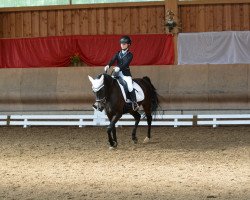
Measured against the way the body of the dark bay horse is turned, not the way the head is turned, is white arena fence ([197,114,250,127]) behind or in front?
behind

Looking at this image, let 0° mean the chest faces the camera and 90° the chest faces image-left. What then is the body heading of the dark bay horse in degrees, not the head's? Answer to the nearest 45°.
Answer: approximately 45°

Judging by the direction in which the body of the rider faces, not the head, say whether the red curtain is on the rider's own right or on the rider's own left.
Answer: on the rider's own right

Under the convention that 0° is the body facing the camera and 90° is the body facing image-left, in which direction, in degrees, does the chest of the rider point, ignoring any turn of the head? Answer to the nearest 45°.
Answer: approximately 45°

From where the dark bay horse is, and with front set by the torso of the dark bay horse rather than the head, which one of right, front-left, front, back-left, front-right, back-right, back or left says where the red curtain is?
back-right

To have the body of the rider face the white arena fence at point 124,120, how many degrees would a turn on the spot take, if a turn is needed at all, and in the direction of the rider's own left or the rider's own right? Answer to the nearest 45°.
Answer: approximately 135° to the rider's own right
